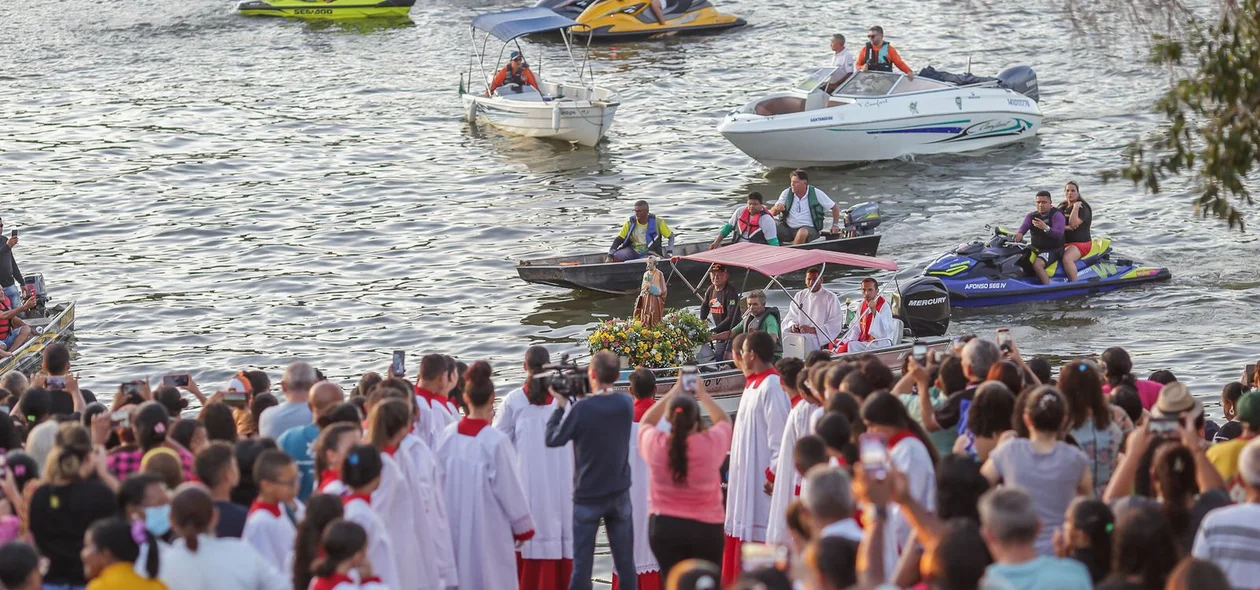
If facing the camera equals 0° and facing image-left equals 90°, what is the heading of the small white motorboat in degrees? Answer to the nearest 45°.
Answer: approximately 315°

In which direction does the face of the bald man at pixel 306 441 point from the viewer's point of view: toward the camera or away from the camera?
away from the camera

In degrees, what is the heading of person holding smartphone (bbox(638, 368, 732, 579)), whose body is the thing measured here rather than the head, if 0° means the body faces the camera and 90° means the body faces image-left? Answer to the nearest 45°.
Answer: approximately 180°

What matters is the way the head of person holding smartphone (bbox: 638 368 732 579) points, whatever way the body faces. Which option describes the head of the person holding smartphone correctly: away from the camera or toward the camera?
away from the camera

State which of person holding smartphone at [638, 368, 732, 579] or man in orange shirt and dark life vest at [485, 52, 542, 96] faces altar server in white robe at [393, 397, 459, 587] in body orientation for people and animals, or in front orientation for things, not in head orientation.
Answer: the man in orange shirt and dark life vest

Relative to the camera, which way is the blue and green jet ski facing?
to the viewer's left

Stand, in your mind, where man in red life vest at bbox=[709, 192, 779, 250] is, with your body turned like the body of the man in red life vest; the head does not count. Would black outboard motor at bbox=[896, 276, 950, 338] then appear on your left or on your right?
on your left
